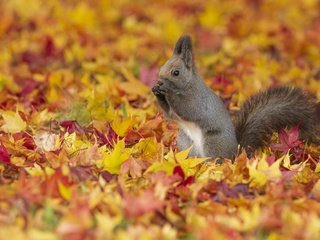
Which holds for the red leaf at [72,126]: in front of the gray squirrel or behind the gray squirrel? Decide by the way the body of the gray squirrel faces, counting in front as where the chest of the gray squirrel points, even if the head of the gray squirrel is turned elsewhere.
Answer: in front

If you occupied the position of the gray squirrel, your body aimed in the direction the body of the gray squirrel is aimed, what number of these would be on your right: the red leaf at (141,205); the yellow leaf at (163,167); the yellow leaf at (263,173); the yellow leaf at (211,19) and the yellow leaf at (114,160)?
1

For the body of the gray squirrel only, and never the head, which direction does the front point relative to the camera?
to the viewer's left

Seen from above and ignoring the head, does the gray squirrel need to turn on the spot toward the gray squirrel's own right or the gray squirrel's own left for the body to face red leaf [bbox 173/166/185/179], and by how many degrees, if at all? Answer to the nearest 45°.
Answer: approximately 90° to the gray squirrel's own left

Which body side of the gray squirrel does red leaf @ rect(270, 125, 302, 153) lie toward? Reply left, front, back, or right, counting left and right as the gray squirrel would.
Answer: back

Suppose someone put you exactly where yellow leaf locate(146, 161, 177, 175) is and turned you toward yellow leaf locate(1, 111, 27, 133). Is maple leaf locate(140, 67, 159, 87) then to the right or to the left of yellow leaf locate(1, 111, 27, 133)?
right

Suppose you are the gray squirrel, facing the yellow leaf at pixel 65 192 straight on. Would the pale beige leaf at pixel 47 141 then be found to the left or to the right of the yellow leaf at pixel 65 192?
right

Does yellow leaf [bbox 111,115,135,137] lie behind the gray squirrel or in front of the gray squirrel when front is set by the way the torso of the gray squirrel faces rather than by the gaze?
in front

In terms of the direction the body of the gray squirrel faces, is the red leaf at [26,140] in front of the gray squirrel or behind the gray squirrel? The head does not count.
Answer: in front

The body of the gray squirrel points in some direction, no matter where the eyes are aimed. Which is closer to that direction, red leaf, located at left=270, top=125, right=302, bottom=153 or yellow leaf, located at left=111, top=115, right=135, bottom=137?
the yellow leaf

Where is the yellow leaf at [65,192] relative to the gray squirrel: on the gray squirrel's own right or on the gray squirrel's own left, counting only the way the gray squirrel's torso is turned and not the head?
on the gray squirrel's own left

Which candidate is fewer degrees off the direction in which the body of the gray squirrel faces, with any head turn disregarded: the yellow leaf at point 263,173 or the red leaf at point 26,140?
the red leaf

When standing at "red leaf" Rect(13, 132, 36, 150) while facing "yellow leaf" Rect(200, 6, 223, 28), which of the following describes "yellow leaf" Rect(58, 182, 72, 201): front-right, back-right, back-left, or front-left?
back-right

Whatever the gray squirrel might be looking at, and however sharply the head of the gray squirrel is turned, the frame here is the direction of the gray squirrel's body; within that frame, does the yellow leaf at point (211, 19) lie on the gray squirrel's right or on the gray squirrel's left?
on the gray squirrel's right
